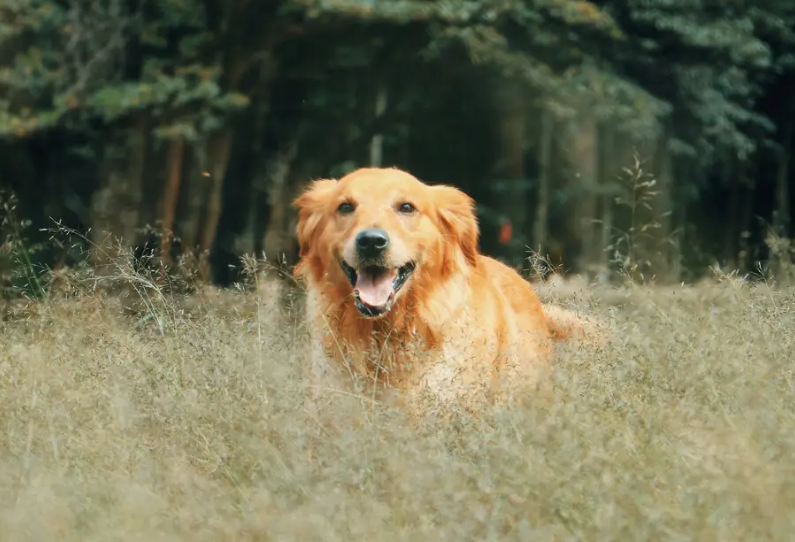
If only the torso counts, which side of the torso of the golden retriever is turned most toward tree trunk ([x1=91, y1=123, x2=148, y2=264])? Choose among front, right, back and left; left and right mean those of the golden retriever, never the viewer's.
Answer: right

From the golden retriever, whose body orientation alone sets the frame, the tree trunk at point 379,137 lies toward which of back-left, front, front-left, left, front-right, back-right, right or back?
back-right

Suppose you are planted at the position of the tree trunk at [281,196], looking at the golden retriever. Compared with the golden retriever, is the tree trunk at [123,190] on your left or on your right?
right

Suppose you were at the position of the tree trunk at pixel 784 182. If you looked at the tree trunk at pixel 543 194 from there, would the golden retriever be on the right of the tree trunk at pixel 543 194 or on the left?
left

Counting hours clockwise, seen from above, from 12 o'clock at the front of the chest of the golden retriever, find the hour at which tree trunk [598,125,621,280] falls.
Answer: The tree trunk is roughly at 5 o'clock from the golden retriever.

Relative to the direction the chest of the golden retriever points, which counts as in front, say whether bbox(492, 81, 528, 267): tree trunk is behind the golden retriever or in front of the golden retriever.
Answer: behind

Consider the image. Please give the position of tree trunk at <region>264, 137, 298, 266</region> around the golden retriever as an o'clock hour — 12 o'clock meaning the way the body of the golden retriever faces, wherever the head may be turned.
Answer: The tree trunk is roughly at 4 o'clock from the golden retriever.

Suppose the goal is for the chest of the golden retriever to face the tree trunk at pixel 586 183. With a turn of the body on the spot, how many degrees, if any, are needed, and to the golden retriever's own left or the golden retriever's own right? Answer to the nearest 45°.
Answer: approximately 135° to the golden retriever's own right

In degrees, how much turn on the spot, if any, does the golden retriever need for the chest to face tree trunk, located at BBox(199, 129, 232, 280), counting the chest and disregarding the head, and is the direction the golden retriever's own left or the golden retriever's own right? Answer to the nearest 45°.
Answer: approximately 135° to the golden retriever's own right

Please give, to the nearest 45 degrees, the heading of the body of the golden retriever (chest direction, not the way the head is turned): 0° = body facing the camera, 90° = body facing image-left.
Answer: approximately 45°
